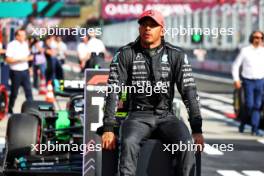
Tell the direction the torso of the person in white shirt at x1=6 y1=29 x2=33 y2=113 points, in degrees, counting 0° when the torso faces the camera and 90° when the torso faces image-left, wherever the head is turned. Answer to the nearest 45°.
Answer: approximately 315°

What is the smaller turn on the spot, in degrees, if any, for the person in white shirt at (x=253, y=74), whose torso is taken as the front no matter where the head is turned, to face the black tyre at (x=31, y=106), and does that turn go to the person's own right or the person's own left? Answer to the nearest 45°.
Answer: approximately 90° to the person's own right

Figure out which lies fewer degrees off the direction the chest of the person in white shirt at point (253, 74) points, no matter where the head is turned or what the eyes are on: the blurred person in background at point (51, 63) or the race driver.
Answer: the race driver

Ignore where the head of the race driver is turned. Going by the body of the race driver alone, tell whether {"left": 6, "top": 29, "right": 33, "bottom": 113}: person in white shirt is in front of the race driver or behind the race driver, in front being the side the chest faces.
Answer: behind
